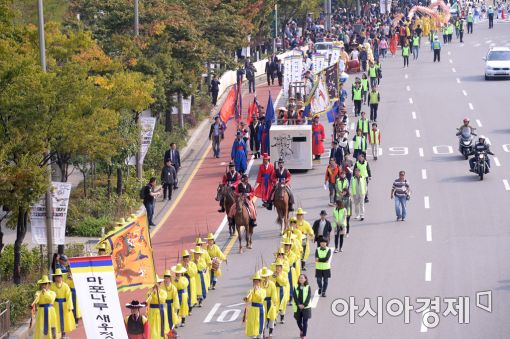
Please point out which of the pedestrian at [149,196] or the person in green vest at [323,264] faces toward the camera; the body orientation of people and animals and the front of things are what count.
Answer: the person in green vest

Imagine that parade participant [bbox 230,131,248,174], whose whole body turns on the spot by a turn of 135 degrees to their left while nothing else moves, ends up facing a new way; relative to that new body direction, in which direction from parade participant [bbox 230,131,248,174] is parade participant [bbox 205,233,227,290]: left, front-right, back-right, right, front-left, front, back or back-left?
back-right

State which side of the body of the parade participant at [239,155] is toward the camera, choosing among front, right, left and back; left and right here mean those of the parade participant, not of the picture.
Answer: front

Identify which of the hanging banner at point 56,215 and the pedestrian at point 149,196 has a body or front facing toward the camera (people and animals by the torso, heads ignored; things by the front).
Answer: the hanging banner

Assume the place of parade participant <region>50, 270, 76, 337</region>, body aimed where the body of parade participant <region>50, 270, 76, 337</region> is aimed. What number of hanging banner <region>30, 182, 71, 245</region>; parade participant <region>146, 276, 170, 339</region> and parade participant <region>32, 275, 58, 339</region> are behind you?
1

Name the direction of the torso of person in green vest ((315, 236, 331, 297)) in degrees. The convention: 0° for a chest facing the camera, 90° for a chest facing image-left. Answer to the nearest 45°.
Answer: approximately 0°

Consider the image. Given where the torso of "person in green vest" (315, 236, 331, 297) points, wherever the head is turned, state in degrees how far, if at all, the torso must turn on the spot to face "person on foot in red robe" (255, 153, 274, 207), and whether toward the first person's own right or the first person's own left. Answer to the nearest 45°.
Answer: approximately 180°

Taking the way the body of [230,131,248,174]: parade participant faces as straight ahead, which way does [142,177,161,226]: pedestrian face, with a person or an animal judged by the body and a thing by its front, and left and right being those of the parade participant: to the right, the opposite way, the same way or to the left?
to the left

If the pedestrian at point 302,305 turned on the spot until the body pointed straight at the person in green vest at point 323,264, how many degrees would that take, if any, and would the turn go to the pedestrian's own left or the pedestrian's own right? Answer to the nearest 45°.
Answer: approximately 180°

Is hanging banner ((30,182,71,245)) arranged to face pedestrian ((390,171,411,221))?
no

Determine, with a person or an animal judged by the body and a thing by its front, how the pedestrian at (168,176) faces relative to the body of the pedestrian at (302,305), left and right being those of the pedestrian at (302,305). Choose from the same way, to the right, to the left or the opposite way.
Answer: the same way

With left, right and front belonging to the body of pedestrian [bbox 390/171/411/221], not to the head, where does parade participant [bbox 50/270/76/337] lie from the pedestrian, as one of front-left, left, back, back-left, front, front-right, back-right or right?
front-right

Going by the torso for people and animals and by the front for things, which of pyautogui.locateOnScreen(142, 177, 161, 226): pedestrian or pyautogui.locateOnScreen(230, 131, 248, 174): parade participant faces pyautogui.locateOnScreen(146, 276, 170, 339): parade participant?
pyautogui.locateOnScreen(230, 131, 248, 174): parade participant

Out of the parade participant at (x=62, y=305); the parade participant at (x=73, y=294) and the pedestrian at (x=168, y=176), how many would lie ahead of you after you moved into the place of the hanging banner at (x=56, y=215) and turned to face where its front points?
2

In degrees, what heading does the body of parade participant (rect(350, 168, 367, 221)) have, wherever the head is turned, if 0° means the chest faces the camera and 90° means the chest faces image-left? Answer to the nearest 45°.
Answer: approximately 0°

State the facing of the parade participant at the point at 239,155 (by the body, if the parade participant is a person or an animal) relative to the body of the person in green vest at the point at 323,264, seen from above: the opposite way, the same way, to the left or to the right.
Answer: the same way

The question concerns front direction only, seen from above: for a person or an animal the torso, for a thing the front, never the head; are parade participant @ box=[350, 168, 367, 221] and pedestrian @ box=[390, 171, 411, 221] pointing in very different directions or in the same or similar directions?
same or similar directions

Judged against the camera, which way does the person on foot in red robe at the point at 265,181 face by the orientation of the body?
toward the camera

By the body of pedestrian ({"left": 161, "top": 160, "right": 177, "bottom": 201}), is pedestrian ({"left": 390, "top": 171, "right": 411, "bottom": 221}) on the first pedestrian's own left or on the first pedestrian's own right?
on the first pedestrian's own left

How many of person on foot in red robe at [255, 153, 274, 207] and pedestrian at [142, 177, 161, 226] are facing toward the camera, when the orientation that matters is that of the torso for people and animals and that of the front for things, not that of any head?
1

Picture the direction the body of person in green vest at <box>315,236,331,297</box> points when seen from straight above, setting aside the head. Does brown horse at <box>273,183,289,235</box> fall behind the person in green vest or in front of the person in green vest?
behind

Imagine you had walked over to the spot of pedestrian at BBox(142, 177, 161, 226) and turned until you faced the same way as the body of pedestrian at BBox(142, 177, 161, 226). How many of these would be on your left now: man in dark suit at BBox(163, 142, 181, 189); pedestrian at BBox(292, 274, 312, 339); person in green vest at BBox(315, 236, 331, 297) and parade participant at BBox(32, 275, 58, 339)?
1

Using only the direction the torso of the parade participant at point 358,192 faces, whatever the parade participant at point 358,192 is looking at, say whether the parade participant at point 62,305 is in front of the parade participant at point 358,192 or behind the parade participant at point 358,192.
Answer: in front
